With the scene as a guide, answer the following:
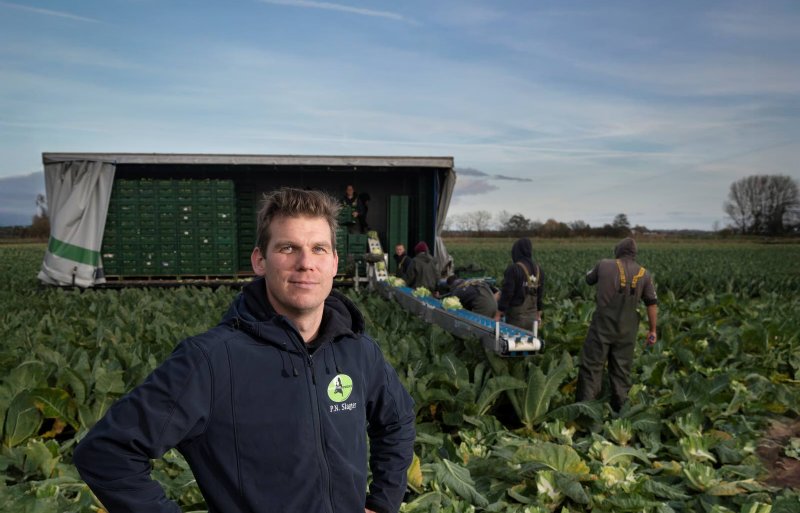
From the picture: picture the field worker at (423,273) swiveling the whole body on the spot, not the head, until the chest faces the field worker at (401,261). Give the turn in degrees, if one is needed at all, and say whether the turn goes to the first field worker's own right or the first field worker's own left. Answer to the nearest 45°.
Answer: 0° — they already face them

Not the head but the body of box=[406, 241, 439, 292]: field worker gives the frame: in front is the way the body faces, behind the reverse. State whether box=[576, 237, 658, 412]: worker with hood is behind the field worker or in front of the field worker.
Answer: behind

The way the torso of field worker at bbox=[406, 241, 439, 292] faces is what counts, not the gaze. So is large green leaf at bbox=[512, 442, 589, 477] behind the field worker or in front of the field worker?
behind

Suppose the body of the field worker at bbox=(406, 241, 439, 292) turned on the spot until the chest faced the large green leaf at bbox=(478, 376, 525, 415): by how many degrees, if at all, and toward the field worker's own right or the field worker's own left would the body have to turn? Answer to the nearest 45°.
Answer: approximately 180°

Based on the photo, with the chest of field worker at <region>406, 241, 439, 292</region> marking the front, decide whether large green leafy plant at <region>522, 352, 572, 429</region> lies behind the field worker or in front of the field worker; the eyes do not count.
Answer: behind
